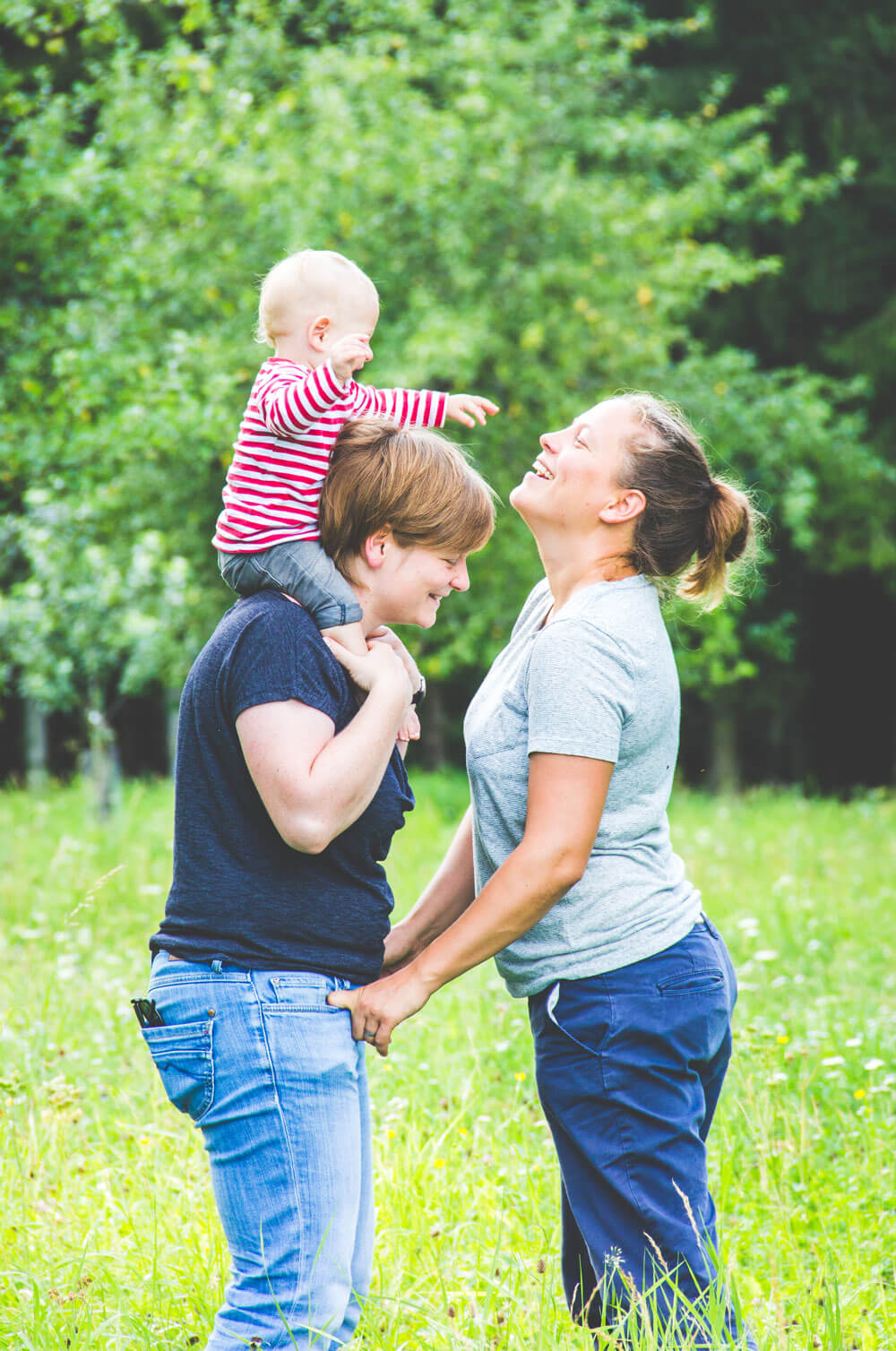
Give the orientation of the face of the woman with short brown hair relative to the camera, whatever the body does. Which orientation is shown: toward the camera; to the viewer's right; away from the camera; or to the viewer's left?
to the viewer's right

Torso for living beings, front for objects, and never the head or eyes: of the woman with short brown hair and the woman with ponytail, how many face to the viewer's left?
1

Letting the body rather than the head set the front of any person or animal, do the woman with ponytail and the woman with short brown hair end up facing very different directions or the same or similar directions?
very different directions

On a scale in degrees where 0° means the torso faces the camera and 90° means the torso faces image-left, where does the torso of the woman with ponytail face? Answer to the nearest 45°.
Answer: approximately 90°

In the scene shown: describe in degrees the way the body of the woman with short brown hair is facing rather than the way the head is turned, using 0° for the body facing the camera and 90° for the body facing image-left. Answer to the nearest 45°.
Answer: approximately 270°

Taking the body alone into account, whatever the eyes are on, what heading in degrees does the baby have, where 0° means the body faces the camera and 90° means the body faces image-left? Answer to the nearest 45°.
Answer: approximately 270°
